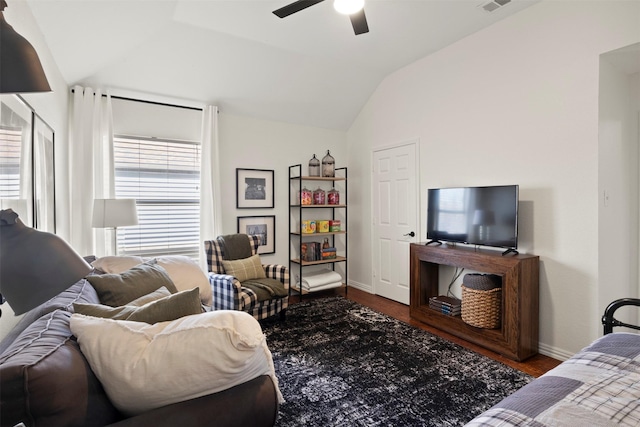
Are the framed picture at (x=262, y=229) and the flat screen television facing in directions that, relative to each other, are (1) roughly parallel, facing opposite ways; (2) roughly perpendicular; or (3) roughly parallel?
roughly perpendicular

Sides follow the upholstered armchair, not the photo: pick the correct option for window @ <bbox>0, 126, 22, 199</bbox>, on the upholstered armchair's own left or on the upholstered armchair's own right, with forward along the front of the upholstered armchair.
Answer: on the upholstered armchair's own right

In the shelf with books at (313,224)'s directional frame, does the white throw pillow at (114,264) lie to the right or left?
on its right

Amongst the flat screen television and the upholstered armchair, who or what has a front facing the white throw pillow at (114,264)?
the flat screen television

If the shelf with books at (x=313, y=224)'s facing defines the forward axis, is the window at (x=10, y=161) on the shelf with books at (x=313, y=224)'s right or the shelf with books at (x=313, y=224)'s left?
on its right

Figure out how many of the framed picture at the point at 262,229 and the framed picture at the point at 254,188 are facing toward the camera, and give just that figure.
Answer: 2

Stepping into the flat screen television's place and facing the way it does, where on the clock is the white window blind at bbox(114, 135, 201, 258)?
The white window blind is roughly at 1 o'clock from the flat screen television.

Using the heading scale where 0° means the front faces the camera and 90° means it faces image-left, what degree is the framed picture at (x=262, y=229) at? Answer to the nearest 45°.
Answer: approximately 0°

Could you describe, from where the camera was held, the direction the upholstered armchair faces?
facing the viewer and to the right of the viewer

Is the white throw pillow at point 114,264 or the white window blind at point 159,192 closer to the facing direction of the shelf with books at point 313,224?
the white throw pillow

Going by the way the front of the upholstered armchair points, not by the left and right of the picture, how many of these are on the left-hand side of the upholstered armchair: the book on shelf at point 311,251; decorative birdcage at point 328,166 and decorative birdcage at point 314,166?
3

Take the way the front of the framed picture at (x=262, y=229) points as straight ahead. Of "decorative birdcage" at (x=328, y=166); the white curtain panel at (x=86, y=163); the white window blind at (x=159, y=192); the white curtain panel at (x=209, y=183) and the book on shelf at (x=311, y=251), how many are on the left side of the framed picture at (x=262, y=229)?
2
